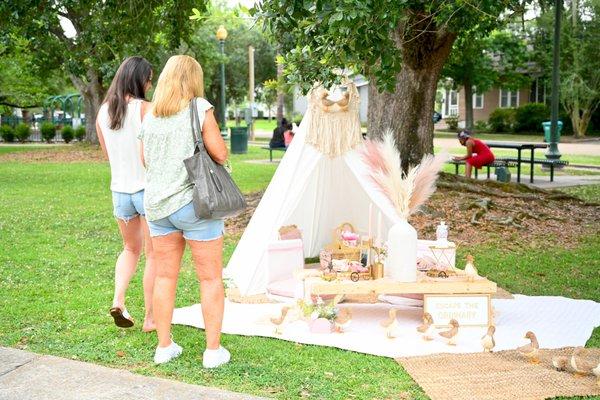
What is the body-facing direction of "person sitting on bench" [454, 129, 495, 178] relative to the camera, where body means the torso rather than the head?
to the viewer's left

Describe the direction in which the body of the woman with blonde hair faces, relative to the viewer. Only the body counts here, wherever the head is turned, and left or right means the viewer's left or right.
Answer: facing away from the viewer and to the right of the viewer

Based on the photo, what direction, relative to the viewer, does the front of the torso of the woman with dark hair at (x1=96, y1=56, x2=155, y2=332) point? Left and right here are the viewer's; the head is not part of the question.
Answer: facing away from the viewer and to the right of the viewer

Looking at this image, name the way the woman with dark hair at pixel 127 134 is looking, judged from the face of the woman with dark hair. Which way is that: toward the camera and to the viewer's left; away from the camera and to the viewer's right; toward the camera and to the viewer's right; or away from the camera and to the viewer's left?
away from the camera and to the viewer's right

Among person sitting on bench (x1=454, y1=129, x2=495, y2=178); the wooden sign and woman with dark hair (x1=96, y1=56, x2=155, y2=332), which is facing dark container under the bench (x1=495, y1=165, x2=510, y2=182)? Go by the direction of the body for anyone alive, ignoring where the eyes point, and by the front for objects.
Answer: the woman with dark hair

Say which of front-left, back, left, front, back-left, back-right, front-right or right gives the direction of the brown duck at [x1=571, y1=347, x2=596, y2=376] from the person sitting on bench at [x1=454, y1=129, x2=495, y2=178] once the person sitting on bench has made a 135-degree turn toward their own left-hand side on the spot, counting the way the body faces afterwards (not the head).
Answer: front-right

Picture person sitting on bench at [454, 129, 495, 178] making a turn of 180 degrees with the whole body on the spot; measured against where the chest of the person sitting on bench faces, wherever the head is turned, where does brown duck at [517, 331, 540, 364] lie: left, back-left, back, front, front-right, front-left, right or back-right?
right

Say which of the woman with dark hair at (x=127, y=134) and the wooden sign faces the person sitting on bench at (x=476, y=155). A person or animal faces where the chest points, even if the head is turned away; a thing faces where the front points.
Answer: the woman with dark hair

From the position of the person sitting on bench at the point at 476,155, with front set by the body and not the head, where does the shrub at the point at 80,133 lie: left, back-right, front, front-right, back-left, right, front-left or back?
front-right

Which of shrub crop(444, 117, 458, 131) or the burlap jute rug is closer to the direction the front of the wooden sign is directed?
the burlap jute rug

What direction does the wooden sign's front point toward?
toward the camera
